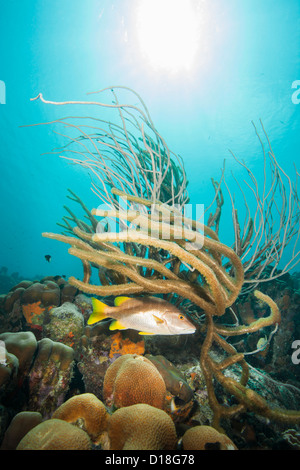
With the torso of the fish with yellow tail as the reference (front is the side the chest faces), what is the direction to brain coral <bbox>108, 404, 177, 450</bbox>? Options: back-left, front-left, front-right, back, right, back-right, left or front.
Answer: right

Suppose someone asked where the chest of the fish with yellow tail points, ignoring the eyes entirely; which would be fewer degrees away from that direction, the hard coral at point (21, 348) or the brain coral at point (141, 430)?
the brain coral

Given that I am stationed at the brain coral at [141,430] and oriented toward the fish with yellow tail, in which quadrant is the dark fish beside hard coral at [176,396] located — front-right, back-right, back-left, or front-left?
front-right

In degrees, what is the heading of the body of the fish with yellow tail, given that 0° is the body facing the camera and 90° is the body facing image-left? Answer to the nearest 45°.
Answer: approximately 270°

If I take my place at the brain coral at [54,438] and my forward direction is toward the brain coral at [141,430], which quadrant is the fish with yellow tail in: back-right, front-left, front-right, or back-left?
front-left

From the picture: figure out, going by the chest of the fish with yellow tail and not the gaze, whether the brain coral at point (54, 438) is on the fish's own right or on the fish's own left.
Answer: on the fish's own right

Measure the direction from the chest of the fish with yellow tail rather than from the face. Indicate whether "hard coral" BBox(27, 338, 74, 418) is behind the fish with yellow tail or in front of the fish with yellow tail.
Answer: behind
